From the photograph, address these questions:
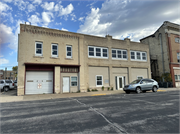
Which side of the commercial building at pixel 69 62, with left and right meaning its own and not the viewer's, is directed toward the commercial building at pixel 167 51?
left

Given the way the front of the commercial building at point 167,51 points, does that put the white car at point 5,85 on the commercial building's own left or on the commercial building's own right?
on the commercial building's own right

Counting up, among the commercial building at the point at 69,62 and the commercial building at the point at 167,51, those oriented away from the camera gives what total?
0

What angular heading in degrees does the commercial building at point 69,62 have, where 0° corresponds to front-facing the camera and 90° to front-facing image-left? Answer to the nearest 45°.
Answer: approximately 315°

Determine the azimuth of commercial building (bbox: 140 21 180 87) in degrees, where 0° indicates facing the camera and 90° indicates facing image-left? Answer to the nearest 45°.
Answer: approximately 315°

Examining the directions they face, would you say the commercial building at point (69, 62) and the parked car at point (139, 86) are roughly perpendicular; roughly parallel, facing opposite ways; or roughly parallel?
roughly perpendicular

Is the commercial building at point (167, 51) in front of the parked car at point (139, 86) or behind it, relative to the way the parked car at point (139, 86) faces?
behind

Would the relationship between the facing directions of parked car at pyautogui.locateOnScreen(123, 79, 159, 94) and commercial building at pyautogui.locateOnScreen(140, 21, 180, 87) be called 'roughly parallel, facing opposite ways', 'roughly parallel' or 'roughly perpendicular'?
roughly perpendicular
